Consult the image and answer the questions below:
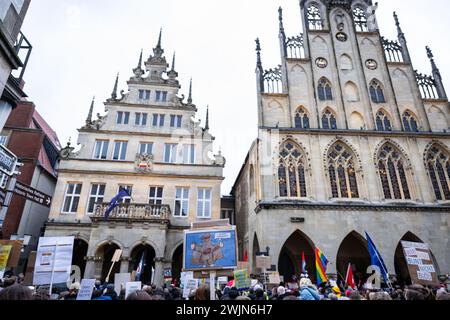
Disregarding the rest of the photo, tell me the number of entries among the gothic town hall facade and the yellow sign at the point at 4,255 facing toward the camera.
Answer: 2

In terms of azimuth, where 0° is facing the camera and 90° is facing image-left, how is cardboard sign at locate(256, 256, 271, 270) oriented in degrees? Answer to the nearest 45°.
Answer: approximately 0°

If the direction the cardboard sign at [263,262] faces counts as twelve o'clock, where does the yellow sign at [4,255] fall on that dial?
The yellow sign is roughly at 2 o'clock from the cardboard sign.

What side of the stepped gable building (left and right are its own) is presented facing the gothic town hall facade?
left

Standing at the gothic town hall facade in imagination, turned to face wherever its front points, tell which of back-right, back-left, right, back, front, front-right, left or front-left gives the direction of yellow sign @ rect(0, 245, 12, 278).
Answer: front-right

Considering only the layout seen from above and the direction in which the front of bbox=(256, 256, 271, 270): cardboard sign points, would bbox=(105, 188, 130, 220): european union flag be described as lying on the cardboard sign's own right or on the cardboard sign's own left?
on the cardboard sign's own right

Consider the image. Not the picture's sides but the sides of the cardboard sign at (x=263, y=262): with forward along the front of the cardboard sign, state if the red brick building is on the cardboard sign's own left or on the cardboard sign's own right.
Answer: on the cardboard sign's own right

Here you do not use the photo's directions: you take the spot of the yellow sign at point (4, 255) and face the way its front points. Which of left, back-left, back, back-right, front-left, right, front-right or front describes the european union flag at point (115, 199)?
back-left

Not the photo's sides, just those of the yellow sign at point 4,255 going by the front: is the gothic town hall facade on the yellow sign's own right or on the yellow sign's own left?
on the yellow sign's own left

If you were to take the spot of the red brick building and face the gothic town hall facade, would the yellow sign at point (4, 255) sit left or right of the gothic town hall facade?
right
